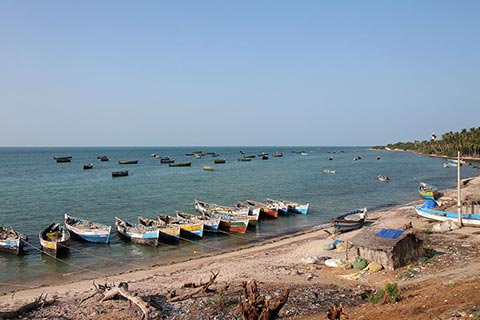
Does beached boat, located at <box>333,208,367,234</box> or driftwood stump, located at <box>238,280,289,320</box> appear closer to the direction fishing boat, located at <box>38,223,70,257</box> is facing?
the driftwood stump

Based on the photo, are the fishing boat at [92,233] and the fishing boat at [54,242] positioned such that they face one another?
no

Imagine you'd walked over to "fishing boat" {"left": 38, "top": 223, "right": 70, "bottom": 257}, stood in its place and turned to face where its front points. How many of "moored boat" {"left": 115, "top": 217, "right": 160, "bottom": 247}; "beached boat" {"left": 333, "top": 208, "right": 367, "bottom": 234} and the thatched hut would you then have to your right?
0

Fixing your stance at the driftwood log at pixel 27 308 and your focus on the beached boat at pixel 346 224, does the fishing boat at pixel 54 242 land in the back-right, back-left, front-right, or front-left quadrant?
front-left

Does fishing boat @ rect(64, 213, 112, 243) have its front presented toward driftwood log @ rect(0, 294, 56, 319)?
no

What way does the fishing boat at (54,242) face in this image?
toward the camera

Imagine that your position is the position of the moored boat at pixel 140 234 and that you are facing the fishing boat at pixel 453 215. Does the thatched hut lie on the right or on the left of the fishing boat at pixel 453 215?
right

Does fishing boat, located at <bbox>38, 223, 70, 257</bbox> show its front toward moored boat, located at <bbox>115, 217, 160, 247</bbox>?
no

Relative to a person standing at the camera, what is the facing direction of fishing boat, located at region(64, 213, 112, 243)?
facing the viewer and to the right of the viewer

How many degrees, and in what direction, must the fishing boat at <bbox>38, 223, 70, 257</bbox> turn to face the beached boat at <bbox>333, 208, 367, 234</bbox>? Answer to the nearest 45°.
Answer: approximately 90° to its left

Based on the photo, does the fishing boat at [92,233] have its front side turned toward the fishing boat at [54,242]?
no

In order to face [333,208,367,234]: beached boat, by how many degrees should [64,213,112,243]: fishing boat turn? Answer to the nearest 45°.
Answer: approximately 45° to its left

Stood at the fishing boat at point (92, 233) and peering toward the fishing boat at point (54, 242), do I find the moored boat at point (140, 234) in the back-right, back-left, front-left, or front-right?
back-left
